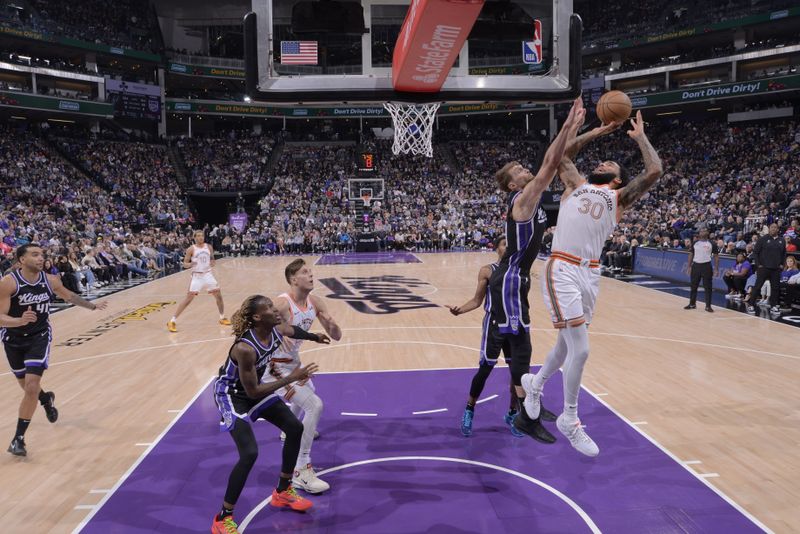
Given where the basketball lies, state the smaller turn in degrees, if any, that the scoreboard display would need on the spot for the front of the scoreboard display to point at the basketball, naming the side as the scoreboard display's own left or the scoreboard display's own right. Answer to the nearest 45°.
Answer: approximately 45° to the scoreboard display's own right

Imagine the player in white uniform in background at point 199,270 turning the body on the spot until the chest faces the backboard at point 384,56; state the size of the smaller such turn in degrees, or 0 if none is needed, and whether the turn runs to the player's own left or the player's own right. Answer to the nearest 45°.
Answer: approximately 45° to the player's own left

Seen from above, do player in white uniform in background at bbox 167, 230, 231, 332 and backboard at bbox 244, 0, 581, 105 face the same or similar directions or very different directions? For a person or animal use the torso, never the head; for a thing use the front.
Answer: very different directions

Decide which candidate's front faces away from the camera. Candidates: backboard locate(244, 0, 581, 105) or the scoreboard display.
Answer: the backboard

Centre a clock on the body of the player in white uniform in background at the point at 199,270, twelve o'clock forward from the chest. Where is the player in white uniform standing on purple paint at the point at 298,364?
the player in white uniform standing on purple paint at the point at 298,364 is roughly at 12 o'clock from the player in white uniform in background at the point at 199,270.

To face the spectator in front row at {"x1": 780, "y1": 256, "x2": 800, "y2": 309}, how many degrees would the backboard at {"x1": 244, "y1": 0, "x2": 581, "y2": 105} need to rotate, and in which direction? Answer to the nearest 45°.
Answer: approximately 45° to its right

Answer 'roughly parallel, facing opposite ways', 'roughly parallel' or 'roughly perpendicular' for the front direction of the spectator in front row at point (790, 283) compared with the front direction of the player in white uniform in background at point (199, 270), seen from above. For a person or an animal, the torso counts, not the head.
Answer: roughly perpendicular

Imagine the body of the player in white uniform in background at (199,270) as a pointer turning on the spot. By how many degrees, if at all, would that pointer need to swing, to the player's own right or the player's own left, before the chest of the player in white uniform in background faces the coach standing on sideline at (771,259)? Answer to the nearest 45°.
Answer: approximately 90° to the player's own left

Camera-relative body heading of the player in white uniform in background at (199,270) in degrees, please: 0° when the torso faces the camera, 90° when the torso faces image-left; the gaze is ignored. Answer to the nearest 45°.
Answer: approximately 0°

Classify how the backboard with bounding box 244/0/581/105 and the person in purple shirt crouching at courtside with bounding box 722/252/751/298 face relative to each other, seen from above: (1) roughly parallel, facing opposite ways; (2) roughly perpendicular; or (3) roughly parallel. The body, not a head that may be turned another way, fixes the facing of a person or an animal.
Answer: roughly perpendicular

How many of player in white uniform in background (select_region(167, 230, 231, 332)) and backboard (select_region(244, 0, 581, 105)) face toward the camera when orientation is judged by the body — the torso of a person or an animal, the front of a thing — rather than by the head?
1

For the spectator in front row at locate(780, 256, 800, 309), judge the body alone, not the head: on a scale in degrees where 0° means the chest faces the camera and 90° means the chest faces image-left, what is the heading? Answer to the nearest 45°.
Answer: approximately 45°

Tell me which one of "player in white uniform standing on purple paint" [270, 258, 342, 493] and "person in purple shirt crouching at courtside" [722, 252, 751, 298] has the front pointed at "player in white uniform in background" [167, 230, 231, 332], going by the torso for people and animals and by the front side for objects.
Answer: the person in purple shirt crouching at courtside

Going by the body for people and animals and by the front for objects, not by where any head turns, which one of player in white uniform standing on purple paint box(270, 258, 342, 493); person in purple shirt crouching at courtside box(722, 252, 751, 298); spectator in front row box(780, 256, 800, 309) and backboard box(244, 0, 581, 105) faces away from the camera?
the backboard

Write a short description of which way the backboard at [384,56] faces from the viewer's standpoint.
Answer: facing away from the viewer

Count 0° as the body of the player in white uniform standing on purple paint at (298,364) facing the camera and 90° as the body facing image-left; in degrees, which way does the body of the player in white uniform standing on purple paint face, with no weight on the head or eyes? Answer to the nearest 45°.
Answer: approximately 315°
